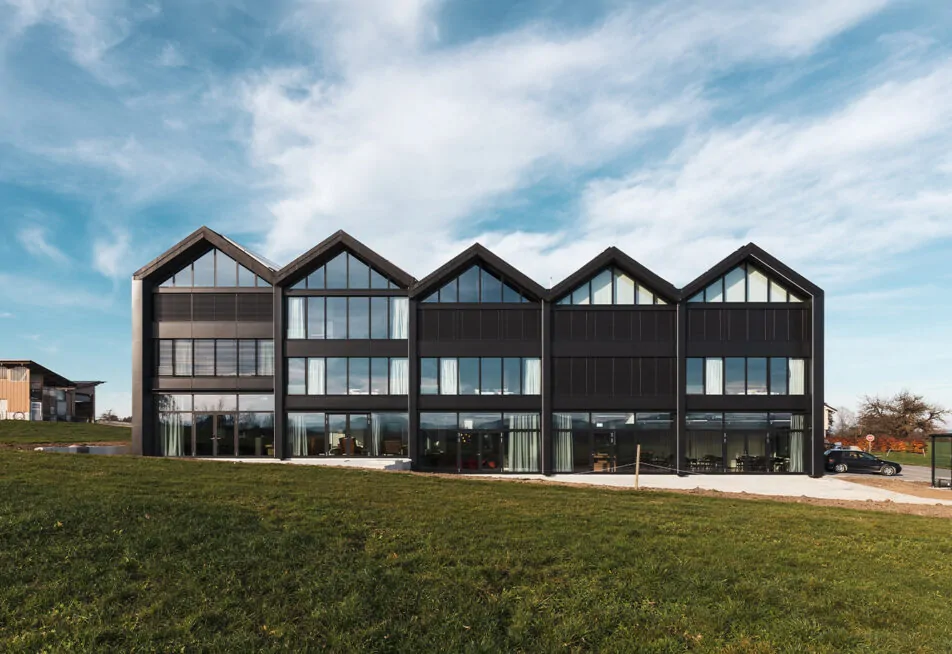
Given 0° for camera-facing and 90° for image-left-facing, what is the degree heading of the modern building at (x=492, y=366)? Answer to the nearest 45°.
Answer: approximately 0°

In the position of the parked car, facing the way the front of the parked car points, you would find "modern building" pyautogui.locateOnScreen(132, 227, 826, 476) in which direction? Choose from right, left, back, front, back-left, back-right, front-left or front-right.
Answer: back-right

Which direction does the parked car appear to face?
to the viewer's right

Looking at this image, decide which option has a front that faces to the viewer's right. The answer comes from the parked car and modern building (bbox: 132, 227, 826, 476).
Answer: the parked car

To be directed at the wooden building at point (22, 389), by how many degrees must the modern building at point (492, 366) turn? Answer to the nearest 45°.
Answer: approximately 135° to its right

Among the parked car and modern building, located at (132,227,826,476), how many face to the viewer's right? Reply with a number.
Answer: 1

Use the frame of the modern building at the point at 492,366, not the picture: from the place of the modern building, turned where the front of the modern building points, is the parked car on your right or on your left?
on your left
